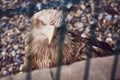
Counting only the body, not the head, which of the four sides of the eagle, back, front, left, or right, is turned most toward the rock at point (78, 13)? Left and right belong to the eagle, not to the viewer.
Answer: back

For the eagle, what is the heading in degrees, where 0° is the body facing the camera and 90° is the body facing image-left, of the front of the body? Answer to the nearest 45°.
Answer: approximately 45°

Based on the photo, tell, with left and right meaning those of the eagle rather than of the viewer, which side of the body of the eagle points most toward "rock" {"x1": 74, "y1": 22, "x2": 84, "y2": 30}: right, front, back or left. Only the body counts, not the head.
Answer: back

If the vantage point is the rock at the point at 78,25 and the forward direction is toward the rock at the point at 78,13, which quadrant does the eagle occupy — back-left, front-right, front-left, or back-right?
back-left
